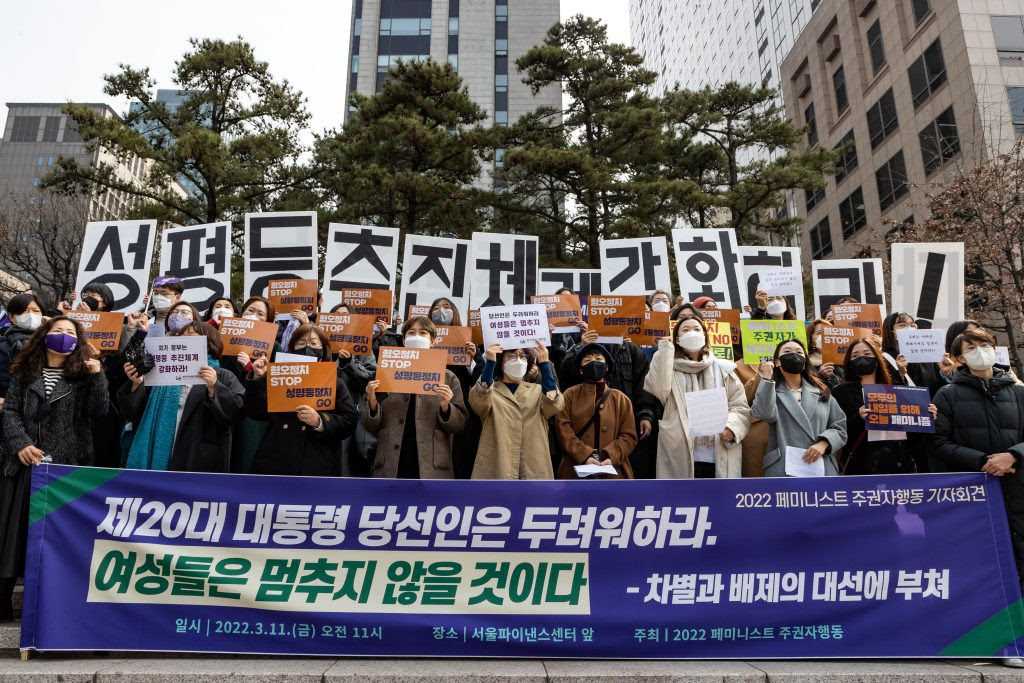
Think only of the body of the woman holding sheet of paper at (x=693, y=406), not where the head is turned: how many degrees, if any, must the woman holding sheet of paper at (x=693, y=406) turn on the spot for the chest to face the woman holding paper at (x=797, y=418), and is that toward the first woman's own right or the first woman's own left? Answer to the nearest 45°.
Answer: approximately 90° to the first woman's own left

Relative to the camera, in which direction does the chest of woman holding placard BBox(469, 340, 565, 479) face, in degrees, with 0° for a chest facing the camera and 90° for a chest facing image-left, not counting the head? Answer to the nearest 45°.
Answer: approximately 0°

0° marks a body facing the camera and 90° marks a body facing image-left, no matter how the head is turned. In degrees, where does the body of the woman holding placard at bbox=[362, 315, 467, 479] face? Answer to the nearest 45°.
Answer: approximately 0°

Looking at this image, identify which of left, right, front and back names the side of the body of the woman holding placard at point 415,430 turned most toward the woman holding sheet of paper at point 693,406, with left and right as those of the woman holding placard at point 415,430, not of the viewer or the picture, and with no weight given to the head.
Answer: left

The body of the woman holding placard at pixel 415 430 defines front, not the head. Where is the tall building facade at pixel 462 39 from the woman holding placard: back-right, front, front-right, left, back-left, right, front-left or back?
back
